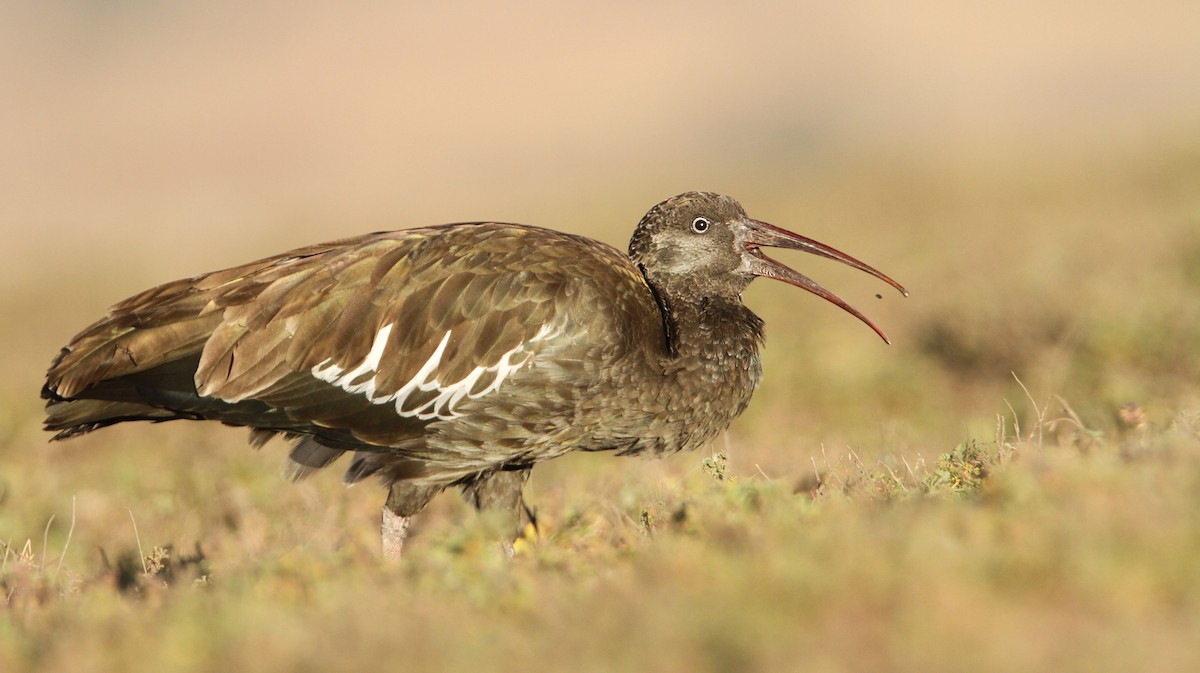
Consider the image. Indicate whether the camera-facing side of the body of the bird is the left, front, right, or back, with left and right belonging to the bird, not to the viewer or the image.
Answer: right

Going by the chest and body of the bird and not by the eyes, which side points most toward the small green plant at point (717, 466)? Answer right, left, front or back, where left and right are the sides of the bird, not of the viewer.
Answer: front

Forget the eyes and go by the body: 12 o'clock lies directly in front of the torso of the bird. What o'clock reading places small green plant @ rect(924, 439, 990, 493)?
The small green plant is roughly at 1 o'clock from the bird.
